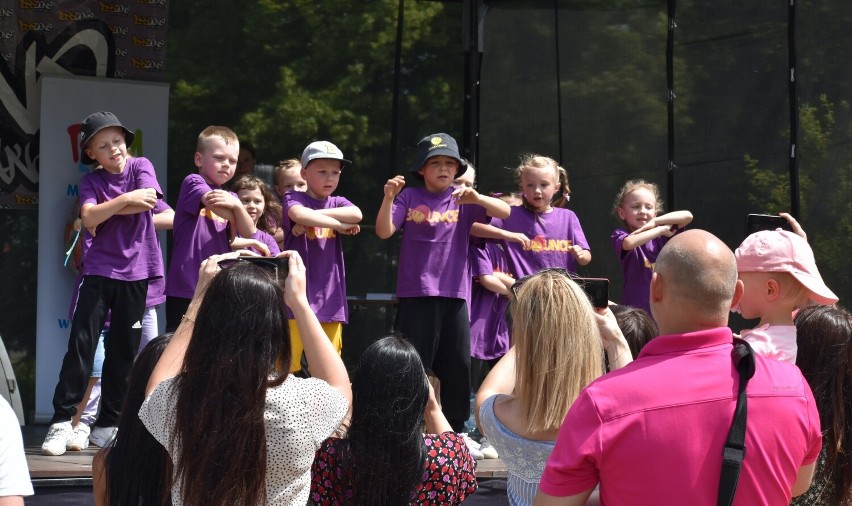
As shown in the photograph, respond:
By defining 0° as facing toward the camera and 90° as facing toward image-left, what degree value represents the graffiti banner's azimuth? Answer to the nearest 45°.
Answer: approximately 0°

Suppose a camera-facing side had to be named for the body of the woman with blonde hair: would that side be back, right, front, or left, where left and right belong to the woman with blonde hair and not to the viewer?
back

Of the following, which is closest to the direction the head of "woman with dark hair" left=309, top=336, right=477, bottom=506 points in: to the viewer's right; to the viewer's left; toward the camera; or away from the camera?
away from the camera

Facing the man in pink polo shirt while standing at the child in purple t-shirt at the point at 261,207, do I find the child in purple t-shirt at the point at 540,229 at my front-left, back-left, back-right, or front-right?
front-left

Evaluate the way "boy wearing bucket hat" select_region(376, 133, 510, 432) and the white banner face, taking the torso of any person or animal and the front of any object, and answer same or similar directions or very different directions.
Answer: same or similar directions

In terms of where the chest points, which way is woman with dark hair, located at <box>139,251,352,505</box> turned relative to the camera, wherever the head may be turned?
away from the camera

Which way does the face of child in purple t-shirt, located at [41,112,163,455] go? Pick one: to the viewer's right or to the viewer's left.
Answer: to the viewer's right

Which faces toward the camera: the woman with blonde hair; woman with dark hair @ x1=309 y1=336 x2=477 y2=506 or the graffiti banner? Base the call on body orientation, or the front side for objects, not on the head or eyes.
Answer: the graffiti banner

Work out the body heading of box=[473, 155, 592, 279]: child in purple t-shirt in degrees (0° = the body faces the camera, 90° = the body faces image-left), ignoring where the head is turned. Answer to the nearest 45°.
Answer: approximately 0°

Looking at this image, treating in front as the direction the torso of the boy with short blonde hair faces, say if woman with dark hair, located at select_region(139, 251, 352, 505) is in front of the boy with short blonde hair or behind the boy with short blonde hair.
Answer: in front

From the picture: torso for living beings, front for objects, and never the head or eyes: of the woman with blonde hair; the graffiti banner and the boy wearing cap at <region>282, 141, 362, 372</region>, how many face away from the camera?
1

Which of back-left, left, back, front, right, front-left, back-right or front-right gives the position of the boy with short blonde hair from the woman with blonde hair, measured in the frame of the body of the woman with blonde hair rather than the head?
front-left

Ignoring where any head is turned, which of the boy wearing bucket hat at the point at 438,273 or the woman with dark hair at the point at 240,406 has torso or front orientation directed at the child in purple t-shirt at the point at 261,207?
the woman with dark hair

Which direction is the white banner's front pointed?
toward the camera
